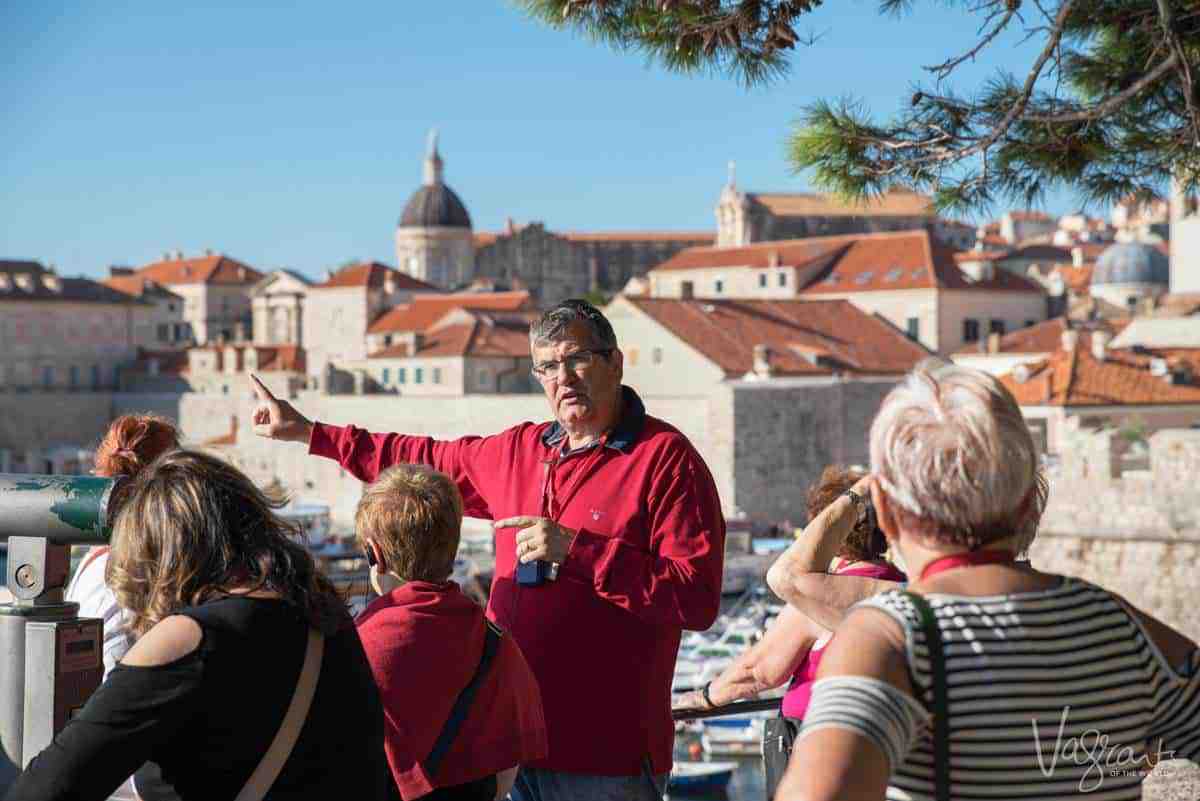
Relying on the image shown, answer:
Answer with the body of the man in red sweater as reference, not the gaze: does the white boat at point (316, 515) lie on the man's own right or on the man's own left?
on the man's own right

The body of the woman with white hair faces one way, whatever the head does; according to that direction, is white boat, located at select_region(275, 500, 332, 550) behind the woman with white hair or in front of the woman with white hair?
in front

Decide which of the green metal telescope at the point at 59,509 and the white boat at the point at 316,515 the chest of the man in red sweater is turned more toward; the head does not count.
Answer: the green metal telescope

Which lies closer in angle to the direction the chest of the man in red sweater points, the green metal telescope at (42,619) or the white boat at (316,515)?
the green metal telescope

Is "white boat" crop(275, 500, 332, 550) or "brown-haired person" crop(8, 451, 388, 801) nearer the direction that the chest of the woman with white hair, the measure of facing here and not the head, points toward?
the white boat

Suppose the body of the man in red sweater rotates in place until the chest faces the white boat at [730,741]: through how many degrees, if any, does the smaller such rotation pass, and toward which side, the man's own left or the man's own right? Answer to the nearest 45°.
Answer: approximately 135° to the man's own right

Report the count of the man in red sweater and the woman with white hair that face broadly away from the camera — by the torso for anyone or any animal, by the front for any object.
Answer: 1

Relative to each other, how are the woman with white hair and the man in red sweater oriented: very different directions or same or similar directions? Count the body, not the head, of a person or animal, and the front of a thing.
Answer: very different directions

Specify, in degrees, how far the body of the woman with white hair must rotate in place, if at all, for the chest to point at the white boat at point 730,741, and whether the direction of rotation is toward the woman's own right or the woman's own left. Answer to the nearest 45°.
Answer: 0° — they already face it

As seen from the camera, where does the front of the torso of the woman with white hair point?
away from the camera

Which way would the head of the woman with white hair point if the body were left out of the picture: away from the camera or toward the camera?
away from the camera
